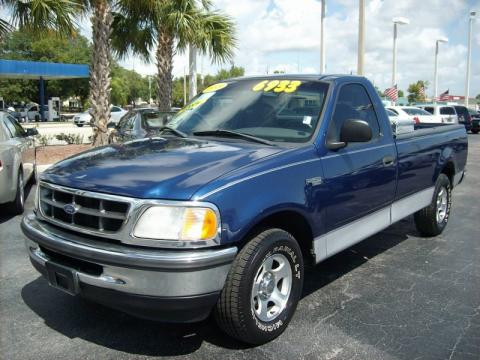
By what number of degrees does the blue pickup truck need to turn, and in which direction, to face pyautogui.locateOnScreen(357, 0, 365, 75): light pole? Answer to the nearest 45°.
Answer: approximately 135° to its right

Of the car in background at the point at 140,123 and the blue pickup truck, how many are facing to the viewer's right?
0

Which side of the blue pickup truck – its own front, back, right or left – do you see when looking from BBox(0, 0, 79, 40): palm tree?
right

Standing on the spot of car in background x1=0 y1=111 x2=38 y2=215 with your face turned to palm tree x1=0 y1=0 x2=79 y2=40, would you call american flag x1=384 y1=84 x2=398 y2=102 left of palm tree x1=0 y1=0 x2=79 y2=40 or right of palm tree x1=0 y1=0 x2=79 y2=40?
right

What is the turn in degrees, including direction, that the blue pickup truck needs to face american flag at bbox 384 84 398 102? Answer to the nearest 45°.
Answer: approximately 135° to its right

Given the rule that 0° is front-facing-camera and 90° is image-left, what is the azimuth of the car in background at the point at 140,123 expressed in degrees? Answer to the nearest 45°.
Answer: approximately 45°

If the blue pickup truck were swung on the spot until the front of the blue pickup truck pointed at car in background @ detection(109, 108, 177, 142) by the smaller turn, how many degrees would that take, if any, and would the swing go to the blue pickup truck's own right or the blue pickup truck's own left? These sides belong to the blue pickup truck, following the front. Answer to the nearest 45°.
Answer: approximately 135° to the blue pickup truck's own right

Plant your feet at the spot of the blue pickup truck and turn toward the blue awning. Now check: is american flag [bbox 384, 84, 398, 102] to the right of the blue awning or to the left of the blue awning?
right

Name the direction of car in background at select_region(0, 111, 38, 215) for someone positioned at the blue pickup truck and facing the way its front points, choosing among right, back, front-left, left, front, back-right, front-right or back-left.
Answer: right

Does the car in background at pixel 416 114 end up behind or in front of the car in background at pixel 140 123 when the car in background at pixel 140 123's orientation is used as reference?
behind

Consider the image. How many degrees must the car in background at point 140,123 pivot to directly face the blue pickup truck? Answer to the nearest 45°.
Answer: approximately 45° to its left
